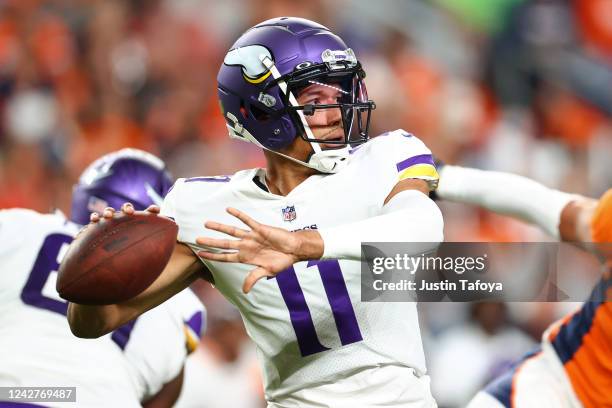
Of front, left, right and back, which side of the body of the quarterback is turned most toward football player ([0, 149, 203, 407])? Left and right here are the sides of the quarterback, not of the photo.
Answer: right

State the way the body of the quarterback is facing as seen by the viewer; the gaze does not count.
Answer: toward the camera
